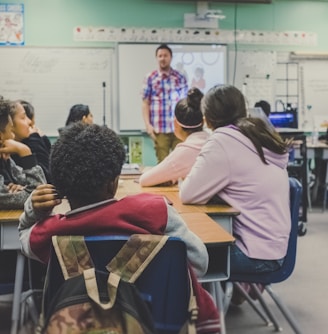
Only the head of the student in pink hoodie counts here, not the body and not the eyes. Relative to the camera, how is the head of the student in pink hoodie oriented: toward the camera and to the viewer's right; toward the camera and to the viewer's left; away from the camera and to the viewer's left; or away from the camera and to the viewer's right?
away from the camera and to the viewer's left

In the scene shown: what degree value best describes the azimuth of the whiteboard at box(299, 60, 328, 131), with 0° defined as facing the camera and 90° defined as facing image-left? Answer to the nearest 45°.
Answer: approximately 0°

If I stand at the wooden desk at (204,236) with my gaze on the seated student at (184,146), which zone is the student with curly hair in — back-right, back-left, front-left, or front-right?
back-left

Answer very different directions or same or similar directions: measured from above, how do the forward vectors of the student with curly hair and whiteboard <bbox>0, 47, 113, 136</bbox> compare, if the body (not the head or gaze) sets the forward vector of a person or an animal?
very different directions

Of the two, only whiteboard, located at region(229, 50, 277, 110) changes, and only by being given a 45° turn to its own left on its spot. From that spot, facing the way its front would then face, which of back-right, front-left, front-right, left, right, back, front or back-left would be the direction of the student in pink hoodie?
front-right

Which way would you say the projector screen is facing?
toward the camera

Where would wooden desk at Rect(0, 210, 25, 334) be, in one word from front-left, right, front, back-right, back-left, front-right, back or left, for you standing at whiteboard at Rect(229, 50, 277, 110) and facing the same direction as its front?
front

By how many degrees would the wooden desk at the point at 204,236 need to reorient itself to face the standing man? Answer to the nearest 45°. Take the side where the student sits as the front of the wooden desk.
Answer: approximately 180°

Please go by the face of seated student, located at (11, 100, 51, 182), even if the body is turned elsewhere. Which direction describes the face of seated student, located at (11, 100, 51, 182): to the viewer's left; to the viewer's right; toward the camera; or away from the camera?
to the viewer's right

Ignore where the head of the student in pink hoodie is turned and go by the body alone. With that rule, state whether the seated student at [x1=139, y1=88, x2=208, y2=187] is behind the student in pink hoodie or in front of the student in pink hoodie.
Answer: in front

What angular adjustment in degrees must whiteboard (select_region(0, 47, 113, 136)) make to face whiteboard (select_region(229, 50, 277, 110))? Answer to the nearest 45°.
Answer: approximately 90° to its left

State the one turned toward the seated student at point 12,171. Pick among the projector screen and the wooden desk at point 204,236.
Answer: the projector screen

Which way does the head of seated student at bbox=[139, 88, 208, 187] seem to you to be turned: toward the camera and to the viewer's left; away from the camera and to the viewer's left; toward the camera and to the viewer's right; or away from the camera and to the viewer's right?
away from the camera and to the viewer's left
